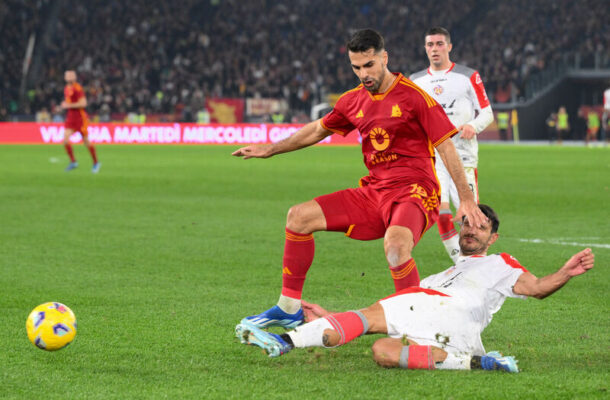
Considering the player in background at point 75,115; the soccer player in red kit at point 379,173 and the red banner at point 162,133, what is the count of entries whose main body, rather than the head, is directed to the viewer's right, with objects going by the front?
0

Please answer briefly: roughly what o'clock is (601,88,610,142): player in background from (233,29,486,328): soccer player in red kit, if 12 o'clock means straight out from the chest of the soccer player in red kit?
The player in background is roughly at 5 o'clock from the soccer player in red kit.

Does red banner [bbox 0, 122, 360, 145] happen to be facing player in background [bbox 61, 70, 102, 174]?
yes

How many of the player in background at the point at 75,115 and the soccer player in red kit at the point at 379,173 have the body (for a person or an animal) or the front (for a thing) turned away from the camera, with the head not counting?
0

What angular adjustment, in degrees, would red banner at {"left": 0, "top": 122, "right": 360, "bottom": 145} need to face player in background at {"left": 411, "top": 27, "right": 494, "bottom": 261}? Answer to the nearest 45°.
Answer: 0° — it already faces them

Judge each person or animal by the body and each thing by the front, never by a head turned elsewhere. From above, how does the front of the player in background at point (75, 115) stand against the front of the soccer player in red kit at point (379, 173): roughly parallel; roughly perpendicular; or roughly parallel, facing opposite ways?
roughly parallel

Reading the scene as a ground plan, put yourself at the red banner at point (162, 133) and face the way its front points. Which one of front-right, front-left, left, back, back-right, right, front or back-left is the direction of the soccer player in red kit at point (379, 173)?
front

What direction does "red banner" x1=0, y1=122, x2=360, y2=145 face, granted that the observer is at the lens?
facing the viewer

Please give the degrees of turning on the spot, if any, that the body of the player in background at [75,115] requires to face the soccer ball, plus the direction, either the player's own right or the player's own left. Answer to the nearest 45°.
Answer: approximately 45° to the player's own left

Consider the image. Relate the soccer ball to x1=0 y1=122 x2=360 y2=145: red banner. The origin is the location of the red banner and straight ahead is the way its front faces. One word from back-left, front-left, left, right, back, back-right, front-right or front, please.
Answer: front

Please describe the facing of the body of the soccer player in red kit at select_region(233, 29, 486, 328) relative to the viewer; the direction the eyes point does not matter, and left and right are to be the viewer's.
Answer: facing the viewer and to the left of the viewer

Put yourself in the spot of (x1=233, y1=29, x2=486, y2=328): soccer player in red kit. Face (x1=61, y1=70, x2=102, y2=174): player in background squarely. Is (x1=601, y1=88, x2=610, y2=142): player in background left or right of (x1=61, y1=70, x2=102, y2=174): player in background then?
right

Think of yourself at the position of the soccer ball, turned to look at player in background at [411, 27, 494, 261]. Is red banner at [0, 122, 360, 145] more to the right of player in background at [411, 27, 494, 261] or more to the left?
left

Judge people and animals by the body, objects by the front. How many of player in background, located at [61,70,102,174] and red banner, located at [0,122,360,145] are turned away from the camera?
0

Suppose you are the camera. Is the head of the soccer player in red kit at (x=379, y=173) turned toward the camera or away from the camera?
toward the camera
